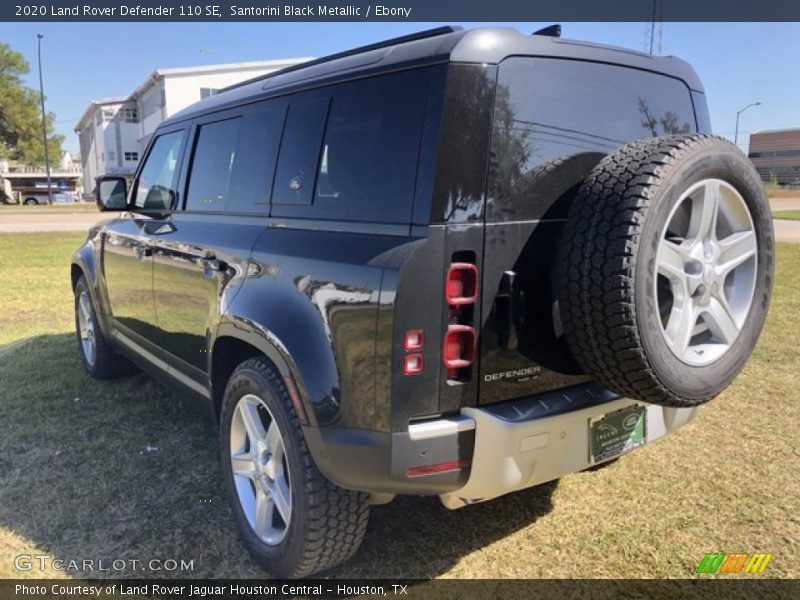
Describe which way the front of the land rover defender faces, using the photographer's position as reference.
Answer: facing away from the viewer and to the left of the viewer

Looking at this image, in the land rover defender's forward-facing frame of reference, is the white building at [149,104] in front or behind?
in front

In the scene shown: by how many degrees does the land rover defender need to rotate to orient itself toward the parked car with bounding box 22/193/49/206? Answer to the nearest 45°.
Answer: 0° — it already faces it

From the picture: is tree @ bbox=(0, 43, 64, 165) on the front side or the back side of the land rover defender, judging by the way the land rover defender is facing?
on the front side

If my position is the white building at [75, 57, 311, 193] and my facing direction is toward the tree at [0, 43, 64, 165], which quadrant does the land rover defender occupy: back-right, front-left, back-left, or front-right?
back-left
